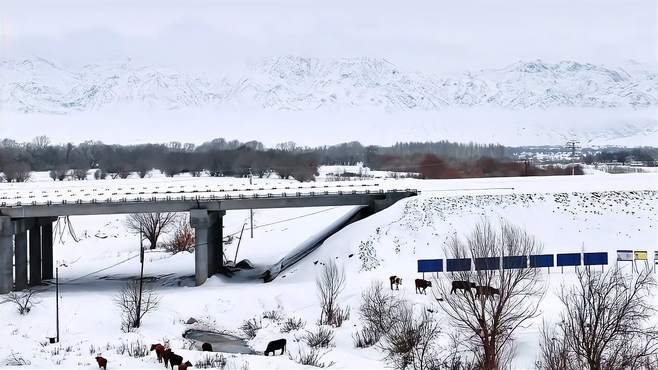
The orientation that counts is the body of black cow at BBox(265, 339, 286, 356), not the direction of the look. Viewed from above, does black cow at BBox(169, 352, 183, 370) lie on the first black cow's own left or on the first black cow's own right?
on the first black cow's own left

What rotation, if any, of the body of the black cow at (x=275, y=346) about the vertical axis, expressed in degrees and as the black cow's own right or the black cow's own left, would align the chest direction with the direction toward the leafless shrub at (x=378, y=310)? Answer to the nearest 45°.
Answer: approximately 135° to the black cow's own right

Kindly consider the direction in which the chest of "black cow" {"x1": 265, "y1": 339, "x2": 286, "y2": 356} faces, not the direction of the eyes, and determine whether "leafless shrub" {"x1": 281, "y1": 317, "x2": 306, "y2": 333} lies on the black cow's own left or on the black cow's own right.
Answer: on the black cow's own right

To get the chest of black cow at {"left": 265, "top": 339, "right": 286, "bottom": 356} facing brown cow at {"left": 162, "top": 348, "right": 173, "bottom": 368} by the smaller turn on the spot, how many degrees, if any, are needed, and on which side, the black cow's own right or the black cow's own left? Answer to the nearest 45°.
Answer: approximately 45° to the black cow's own left

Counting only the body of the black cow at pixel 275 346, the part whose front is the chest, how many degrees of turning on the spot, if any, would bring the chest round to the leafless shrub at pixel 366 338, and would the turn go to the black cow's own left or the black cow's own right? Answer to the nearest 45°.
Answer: approximately 180°

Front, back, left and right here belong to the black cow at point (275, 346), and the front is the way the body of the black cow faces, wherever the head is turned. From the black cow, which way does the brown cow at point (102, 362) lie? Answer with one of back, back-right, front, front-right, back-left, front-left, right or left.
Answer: front-left

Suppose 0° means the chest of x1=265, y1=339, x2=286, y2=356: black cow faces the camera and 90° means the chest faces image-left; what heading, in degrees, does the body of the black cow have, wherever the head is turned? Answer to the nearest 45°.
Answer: approximately 90°

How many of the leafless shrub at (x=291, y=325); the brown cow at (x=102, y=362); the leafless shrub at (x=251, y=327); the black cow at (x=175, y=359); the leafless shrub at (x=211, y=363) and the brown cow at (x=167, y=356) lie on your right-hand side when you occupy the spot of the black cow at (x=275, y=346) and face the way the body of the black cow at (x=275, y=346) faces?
2

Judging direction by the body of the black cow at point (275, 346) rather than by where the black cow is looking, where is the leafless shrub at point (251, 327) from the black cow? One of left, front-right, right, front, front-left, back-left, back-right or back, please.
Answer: right

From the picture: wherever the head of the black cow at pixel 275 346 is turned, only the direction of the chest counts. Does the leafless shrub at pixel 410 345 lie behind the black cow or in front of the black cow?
behind

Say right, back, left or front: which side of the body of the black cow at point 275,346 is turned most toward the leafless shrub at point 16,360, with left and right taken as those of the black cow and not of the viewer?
front

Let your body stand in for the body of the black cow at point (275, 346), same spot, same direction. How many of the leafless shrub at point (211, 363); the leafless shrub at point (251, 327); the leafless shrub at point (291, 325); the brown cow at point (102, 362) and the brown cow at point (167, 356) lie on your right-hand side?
2

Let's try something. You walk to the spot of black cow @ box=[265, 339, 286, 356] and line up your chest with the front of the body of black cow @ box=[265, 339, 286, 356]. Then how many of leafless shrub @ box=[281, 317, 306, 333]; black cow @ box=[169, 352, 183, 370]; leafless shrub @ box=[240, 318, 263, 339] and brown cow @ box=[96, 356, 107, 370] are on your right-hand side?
2
